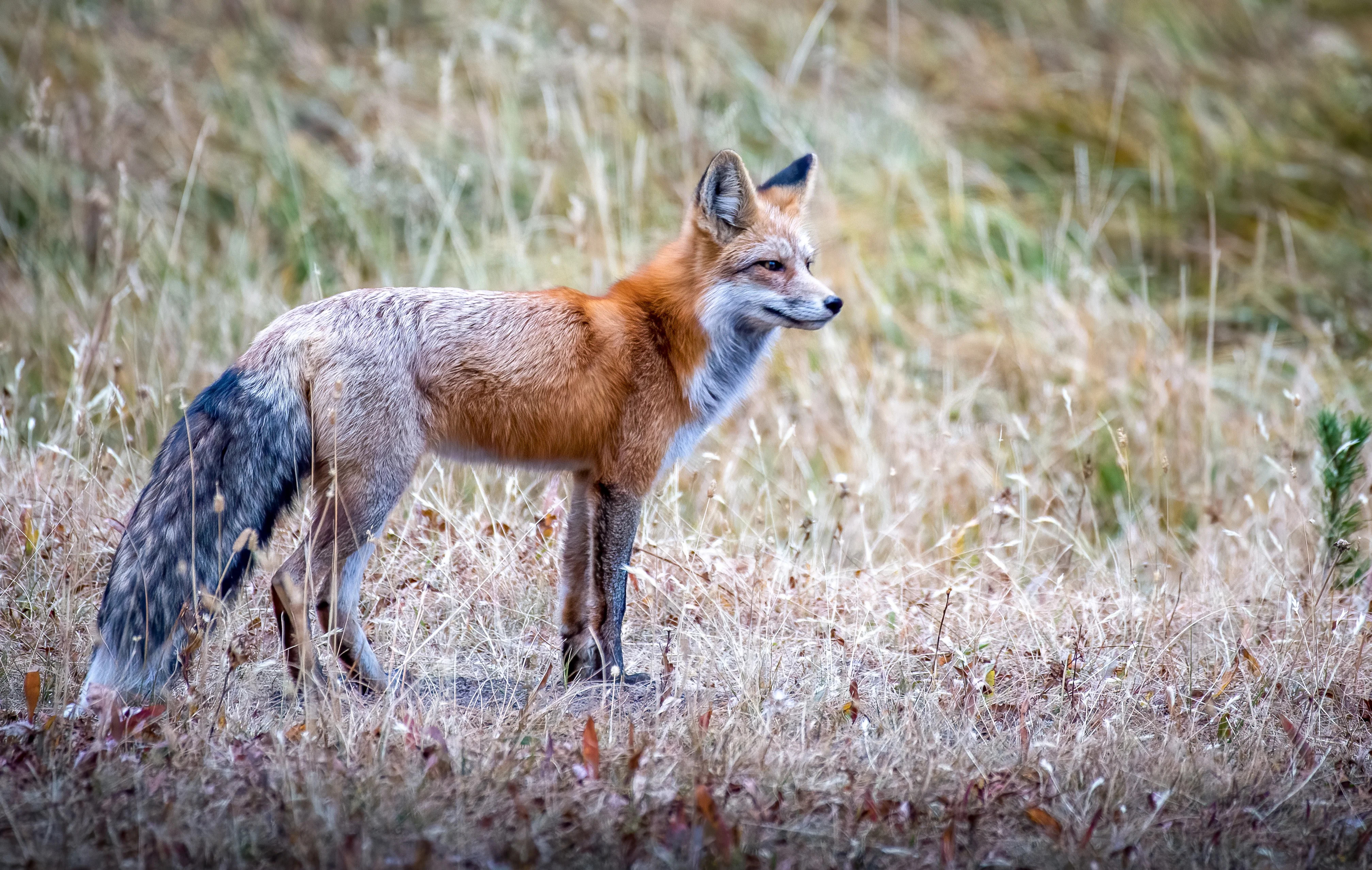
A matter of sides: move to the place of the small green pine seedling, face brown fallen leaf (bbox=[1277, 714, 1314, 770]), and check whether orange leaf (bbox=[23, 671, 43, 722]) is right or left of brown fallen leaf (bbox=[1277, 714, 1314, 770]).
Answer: right

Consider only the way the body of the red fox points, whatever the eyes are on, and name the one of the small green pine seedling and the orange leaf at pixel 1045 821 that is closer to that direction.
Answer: the small green pine seedling

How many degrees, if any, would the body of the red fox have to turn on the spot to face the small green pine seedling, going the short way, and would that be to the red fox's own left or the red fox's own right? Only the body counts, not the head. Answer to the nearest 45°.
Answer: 0° — it already faces it

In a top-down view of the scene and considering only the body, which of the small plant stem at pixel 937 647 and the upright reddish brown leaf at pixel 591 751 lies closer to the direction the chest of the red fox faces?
the small plant stem

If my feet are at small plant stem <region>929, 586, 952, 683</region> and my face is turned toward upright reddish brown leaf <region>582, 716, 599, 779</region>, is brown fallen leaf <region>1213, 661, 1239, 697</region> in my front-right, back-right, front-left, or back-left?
back-left

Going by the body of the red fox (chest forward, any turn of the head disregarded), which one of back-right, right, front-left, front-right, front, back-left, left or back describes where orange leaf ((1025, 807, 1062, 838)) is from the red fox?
front-right

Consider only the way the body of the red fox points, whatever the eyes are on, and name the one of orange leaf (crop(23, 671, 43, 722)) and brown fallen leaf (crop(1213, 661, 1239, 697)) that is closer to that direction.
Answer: the brown fallen leaf

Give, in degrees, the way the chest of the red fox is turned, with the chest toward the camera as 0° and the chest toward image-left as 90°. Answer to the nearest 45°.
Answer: approximately 270°

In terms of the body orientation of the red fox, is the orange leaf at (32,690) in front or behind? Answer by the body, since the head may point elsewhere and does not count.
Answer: behind

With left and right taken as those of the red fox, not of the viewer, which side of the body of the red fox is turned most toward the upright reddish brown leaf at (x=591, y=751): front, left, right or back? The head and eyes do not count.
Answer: right
